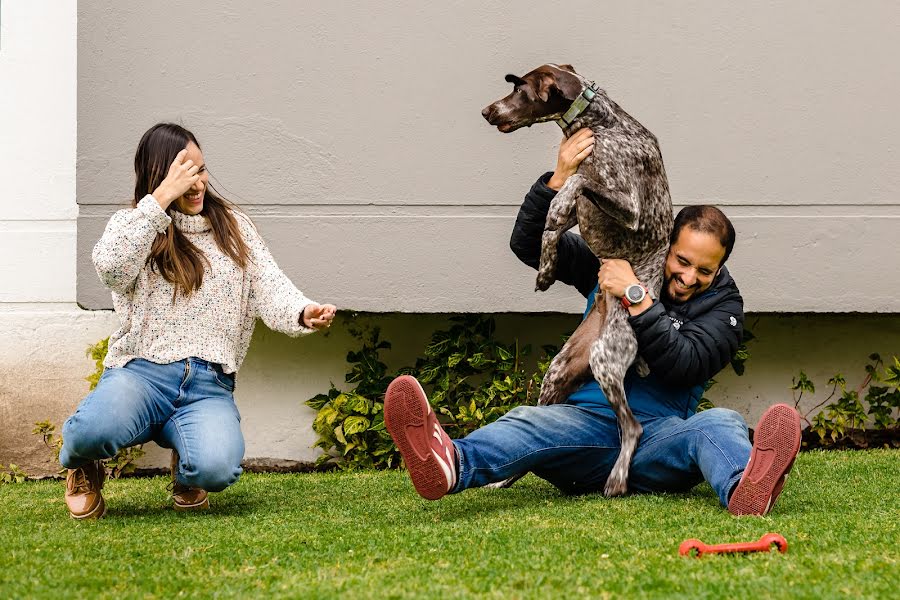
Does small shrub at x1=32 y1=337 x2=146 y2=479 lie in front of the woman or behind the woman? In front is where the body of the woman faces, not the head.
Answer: behind

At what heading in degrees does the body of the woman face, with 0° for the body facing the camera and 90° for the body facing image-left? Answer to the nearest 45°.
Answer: approximately 0°

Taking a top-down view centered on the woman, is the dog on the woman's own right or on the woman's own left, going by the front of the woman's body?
on the woman's own left

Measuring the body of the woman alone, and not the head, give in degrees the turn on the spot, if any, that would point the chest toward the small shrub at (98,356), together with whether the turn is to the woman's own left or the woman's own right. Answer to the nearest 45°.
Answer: approximately 180°

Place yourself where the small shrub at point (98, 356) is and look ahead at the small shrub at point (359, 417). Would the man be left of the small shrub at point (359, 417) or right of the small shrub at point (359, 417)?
right

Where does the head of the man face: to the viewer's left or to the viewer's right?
to the viewer's left

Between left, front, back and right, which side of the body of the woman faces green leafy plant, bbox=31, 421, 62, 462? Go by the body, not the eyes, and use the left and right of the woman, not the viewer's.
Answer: back

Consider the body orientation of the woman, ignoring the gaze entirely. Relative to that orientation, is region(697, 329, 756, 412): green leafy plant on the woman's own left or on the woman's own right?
on the woman's own left

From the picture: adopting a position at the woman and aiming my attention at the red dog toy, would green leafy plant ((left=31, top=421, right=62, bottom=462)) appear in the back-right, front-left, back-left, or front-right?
back-left
